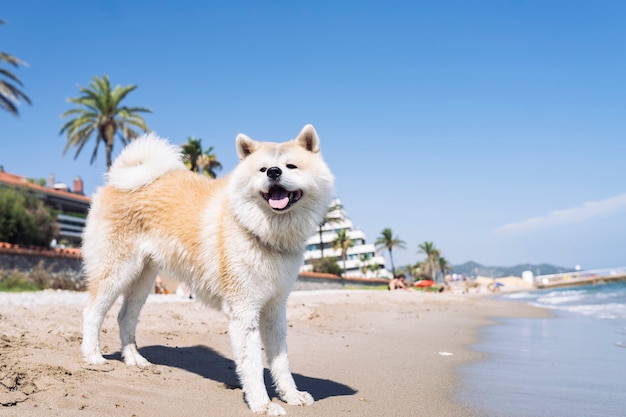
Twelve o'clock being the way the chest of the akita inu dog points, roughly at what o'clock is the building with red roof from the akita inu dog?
The building with red roof is roughly at 7 o'clock from the akita inu dog.

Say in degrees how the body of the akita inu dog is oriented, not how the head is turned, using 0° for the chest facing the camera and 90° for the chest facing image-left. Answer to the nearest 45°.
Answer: approximately 315°

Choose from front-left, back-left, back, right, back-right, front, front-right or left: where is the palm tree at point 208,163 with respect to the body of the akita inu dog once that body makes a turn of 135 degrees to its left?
front

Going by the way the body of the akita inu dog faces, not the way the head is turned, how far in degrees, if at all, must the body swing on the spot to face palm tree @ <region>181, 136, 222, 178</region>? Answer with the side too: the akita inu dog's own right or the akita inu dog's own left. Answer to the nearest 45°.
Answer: approximately 135° to the akita inu dog's own left

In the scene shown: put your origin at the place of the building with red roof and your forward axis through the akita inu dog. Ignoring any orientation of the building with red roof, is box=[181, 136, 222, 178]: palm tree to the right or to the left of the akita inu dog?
left
